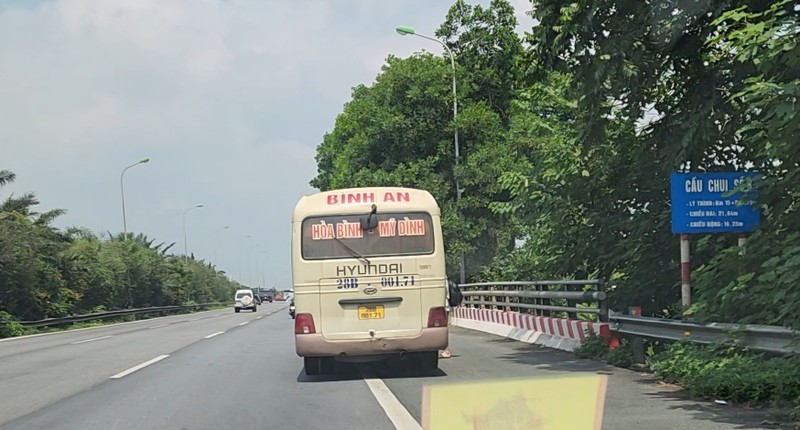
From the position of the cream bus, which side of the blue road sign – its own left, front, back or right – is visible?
right

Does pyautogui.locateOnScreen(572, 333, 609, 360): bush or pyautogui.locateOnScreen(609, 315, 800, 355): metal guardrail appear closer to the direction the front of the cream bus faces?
the bush

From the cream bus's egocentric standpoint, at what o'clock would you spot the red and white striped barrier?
The red and white striped barrier is roughly at 1 o'clock from the cream bus.

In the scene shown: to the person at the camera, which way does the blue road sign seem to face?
facing the viewer

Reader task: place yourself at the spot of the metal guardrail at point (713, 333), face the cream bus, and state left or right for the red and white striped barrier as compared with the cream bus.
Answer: right

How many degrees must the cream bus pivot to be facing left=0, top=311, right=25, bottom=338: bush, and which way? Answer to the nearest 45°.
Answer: approximately 45° to its left

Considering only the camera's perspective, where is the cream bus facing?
facing away from the viewer

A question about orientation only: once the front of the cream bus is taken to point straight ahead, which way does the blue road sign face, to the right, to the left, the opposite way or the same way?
the opposite way

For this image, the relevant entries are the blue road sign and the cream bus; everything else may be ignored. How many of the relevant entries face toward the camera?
1
